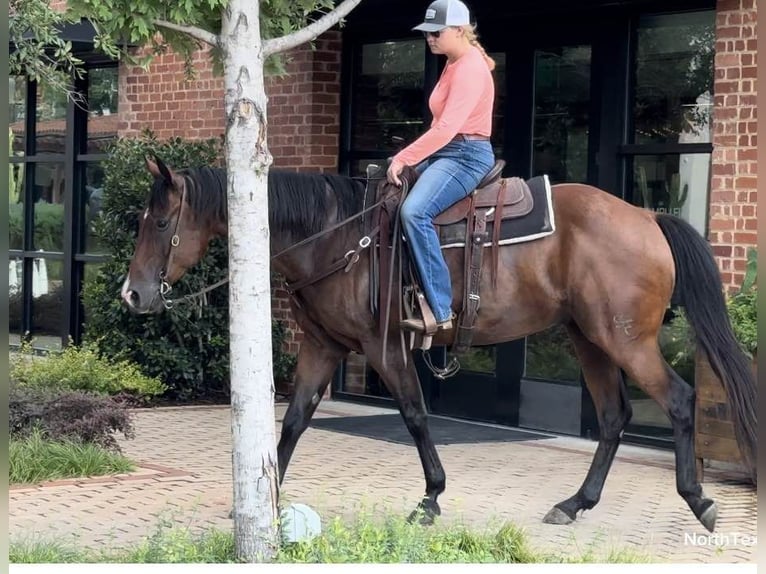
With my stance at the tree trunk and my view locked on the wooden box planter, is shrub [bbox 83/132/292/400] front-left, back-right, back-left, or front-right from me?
front-left

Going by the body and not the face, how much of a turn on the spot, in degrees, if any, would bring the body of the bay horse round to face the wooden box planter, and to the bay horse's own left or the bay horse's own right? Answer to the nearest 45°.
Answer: approximately 135° to the bay horse's own right

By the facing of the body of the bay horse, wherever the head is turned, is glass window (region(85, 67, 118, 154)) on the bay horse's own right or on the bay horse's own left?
on the bay horse's own right

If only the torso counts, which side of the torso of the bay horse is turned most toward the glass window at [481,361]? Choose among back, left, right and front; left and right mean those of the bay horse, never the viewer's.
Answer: right

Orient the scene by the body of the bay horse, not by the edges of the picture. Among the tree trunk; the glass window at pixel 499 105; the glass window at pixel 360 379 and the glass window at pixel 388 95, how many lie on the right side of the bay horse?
3

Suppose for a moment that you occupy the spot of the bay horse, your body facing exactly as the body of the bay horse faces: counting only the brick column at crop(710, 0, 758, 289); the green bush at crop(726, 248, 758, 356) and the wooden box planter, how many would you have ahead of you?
0

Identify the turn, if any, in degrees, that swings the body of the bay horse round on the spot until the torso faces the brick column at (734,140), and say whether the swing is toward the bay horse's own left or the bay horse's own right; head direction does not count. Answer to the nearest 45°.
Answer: approximately 135° to the bay horse's own right

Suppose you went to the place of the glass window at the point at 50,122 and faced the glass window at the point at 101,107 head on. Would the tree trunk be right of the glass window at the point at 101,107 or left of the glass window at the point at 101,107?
right

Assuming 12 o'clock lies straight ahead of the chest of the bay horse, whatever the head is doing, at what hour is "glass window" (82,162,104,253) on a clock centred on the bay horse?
The glass window is roughly at 2 o'clock from the bay horse.

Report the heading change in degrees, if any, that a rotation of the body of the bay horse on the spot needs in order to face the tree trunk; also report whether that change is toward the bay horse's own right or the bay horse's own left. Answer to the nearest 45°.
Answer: approximately 45° to the bay horse's own left

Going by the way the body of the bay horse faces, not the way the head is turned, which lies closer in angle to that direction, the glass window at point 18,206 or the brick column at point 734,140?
the glass window

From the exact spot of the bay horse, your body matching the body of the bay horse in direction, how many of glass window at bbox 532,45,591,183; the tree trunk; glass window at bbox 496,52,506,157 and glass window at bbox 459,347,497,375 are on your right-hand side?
3

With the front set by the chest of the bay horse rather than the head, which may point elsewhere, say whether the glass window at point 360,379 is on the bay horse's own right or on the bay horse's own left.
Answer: on the bay horse's own right

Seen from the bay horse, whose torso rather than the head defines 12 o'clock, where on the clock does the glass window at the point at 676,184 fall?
The glass window is roughly at 4 o'clock from the bay horse.

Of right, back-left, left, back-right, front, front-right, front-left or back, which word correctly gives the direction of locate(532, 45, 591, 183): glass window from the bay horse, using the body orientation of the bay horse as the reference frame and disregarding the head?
right

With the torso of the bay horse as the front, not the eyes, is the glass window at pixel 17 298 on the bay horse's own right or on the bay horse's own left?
on the bay horse's own right

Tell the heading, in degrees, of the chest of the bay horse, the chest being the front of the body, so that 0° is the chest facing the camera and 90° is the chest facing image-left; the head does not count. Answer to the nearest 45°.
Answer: approximately 90°
